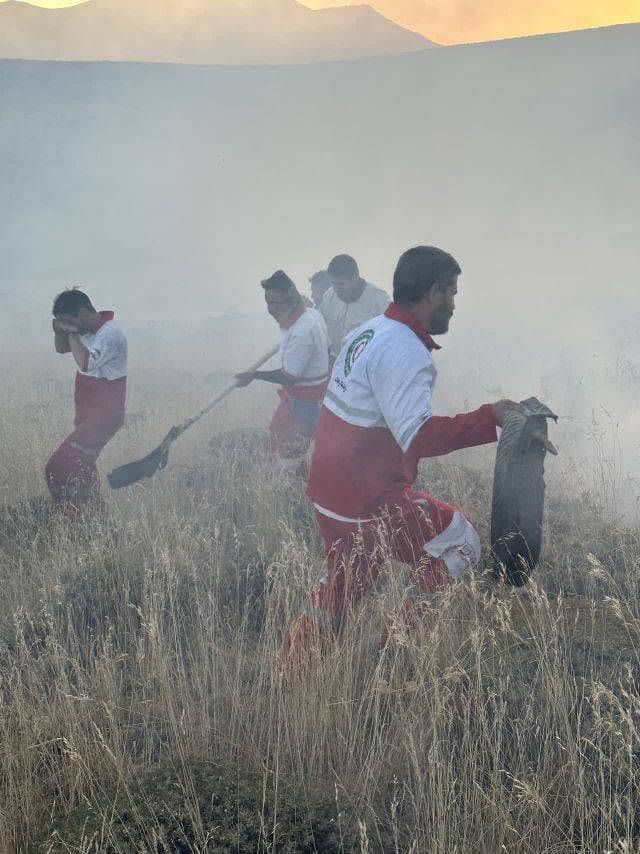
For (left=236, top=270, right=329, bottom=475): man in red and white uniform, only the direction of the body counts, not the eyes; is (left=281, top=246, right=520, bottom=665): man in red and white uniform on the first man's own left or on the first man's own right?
on the first man's own left

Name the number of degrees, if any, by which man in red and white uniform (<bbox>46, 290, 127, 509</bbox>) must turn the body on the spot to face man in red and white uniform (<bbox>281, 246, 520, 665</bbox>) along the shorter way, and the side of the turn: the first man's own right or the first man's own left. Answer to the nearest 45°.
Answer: approximately 90° to the first man's own left

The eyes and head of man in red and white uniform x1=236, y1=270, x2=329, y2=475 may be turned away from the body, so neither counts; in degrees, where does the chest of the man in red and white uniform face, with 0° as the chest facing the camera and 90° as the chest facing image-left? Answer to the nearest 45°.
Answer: approximately 90°

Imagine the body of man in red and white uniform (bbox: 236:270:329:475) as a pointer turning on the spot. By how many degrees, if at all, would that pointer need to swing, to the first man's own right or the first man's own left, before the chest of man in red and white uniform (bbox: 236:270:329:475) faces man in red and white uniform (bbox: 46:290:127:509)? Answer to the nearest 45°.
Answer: approximately 45° to the first man's own left

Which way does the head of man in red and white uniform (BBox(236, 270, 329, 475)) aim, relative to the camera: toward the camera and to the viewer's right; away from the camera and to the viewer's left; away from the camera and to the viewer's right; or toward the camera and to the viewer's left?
toward the camera and to the viewer's left

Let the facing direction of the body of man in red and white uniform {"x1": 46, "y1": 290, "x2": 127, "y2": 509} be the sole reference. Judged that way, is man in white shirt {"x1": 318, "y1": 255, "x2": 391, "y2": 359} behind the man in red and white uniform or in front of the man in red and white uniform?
behind

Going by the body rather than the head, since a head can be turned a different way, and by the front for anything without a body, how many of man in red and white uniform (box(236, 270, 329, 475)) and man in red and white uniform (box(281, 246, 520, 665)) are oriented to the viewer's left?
1

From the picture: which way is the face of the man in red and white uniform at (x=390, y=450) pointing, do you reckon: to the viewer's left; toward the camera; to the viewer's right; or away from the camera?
to the viewer's right

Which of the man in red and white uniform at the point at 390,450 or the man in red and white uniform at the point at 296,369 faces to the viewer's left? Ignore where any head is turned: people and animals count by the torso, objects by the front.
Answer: the man in red and white uniform at the point at 296,369
